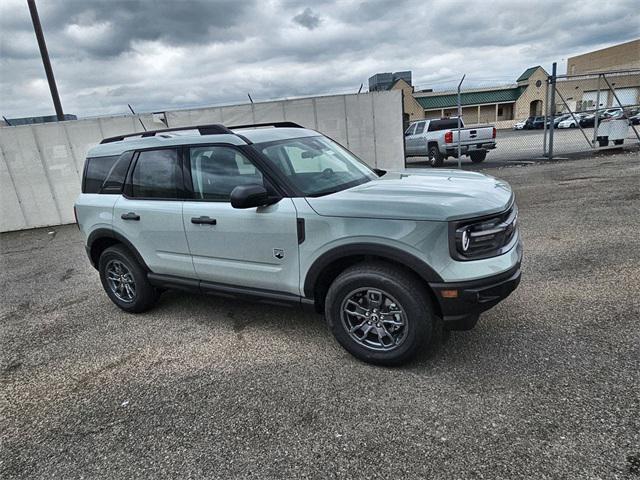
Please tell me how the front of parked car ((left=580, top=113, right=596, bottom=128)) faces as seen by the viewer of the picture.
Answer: facing the viewer and to the left of the viewer

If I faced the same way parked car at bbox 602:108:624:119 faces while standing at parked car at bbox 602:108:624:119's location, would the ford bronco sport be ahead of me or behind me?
ahead

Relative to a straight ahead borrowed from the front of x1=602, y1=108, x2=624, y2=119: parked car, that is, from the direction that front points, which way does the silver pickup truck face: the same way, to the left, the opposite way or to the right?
to the right

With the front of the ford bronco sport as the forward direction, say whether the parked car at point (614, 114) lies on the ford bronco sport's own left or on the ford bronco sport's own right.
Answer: on the ford bronco sport's own left

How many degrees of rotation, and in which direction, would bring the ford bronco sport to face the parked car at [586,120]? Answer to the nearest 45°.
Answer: approximately 90° to its left

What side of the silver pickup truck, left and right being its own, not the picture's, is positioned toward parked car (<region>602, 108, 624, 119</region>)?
right

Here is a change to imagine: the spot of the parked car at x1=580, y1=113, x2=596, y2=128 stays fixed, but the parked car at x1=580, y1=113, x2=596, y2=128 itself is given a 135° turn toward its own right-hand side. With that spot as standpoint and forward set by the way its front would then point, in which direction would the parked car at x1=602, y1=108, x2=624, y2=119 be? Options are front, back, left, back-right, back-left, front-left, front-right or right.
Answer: back

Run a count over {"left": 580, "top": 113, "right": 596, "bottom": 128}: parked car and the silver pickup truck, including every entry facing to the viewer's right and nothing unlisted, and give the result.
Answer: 0

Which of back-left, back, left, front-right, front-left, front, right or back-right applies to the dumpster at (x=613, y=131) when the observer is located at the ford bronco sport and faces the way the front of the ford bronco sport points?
left

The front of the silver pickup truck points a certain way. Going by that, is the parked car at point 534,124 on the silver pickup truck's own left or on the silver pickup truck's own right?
on the silver pickup truck's own right

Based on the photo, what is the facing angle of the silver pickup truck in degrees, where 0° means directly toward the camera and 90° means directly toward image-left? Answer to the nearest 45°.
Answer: approximately 135°

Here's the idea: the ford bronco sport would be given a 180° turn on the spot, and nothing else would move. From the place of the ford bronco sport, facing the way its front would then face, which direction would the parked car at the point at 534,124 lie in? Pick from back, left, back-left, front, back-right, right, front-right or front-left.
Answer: right

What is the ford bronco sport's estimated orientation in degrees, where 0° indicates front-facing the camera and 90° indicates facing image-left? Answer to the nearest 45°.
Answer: approximately 315°

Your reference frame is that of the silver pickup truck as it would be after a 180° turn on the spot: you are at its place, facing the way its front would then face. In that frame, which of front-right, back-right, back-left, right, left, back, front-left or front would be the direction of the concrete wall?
right
